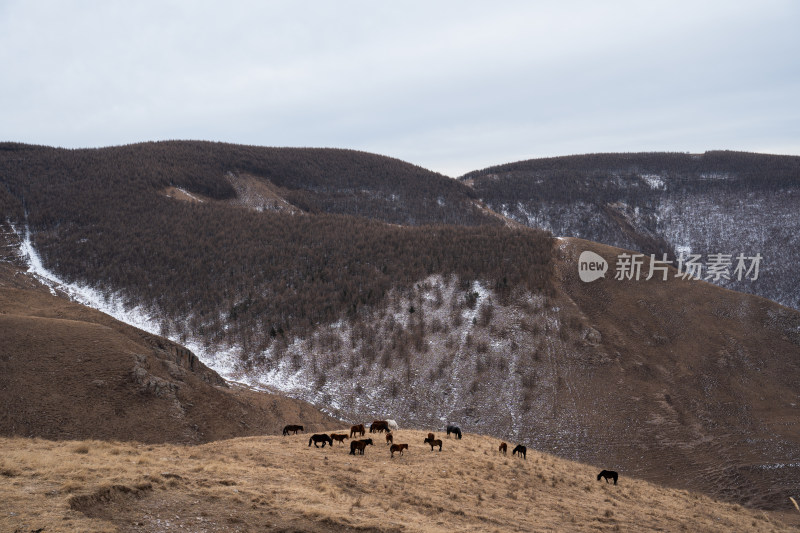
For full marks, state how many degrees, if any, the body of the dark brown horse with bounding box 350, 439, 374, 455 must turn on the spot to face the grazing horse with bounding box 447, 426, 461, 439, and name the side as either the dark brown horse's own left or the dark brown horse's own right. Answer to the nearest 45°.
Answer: approximately 45° to the dark brown horse's own left

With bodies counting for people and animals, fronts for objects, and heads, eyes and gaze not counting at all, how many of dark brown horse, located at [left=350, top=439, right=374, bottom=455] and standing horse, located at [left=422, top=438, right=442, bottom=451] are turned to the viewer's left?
1

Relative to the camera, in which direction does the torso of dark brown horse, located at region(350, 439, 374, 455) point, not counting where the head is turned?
to the viewer's right

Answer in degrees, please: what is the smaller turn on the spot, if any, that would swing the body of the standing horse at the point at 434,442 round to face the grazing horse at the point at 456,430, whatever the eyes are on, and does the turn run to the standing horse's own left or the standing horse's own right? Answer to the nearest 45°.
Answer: approximately 90° to the standing horse's own right

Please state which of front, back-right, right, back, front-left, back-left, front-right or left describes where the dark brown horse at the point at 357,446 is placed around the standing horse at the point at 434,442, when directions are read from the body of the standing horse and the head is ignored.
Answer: front-left

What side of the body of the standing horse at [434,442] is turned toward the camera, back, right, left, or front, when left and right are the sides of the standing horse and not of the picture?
left

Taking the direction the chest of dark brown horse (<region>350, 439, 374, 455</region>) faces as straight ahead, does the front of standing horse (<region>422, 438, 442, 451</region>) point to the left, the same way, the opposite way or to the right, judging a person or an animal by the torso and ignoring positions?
the opposite way

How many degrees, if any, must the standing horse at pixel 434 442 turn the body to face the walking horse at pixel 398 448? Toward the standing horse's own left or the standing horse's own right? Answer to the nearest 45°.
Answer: approximately 45° to the standing horse's own left
